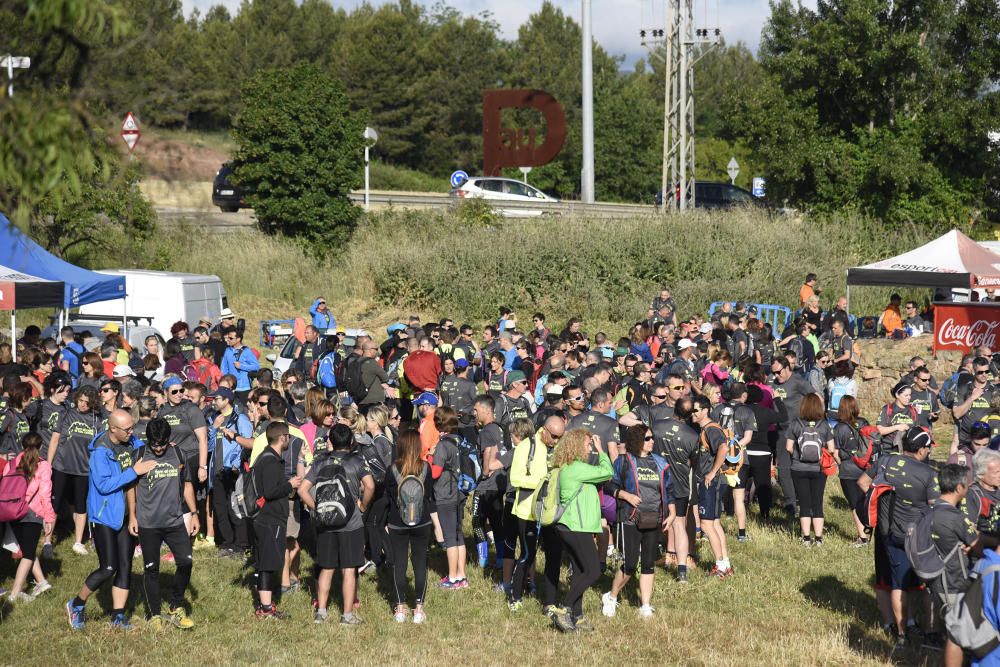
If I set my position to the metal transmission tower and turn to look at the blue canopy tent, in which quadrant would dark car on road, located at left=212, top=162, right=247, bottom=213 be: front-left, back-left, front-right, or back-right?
front-right

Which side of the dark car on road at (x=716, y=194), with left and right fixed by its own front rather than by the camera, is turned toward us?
right

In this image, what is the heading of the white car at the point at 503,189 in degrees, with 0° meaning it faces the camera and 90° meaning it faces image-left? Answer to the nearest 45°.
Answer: approximately 270°

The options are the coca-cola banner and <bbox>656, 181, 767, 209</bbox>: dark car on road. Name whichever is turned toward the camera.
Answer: the coca-cola banner

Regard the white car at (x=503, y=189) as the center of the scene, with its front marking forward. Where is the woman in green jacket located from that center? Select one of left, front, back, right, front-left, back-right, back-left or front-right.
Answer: right

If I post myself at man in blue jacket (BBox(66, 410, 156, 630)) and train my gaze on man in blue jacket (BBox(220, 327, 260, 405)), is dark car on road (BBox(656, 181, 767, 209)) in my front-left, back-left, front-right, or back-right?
front-right

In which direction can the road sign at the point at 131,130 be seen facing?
toward the camera

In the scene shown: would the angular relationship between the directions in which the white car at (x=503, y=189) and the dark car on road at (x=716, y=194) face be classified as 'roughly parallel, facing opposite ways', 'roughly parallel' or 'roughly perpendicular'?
roughly parallel

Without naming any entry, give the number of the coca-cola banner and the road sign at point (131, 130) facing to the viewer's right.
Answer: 0

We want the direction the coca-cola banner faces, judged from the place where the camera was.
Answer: facing the viewer

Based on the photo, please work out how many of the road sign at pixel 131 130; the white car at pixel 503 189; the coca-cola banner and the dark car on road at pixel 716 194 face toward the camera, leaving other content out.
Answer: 2
